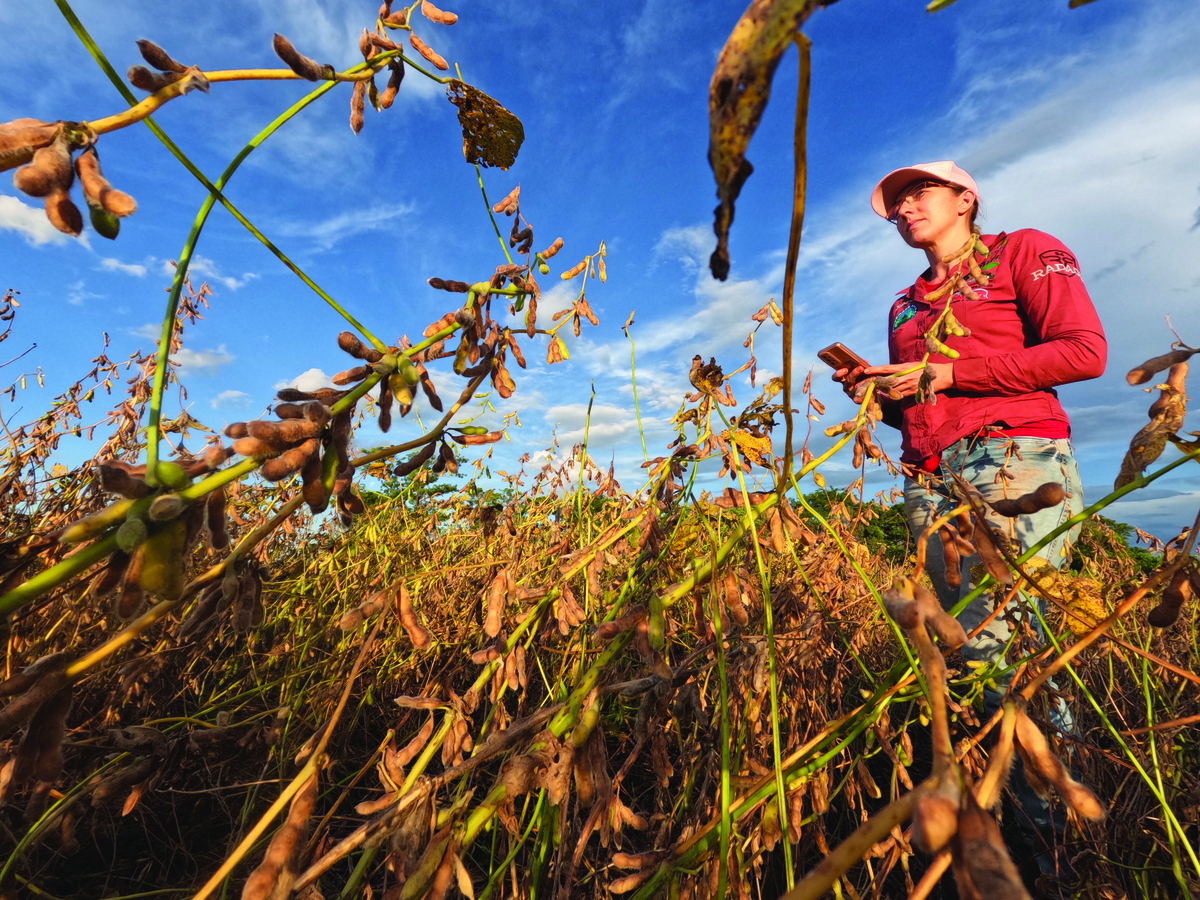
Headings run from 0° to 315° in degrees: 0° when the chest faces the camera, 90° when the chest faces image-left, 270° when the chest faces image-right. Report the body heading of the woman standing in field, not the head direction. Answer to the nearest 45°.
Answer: approximately 45°
